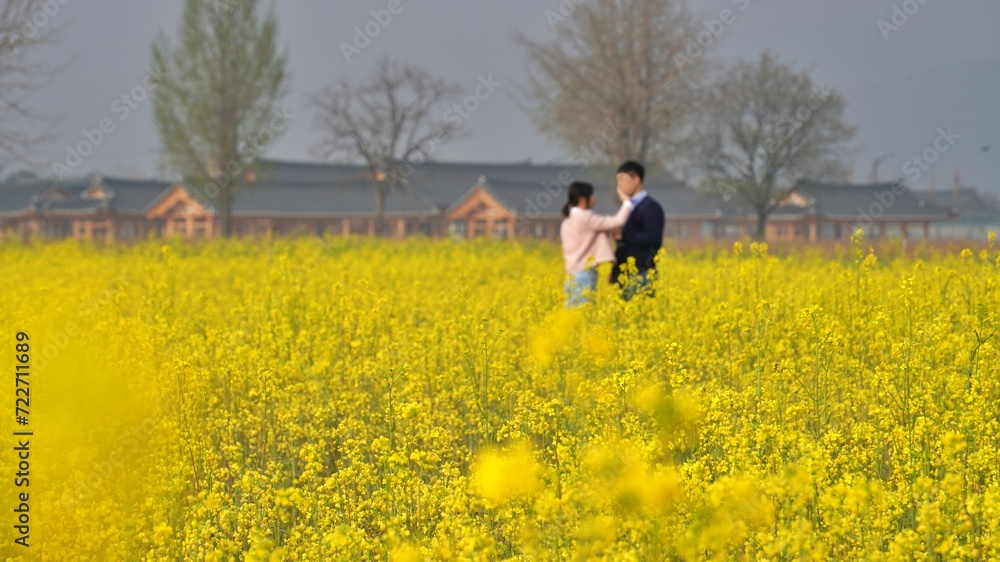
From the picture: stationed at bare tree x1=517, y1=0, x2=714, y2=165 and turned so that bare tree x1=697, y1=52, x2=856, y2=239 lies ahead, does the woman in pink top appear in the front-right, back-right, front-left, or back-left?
back-right

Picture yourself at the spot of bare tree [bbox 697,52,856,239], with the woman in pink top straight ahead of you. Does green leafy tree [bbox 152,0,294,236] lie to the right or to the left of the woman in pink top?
right

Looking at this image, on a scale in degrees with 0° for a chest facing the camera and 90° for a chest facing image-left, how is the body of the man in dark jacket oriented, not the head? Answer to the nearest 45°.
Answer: approximately 90°

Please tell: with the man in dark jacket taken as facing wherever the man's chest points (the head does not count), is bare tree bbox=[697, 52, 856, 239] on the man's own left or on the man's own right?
on the man's own right

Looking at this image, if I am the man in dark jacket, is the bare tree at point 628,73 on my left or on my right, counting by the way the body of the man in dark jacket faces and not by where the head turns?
on my right

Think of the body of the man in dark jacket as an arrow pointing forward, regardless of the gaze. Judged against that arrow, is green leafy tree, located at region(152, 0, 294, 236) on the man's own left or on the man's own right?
on the man's own right
